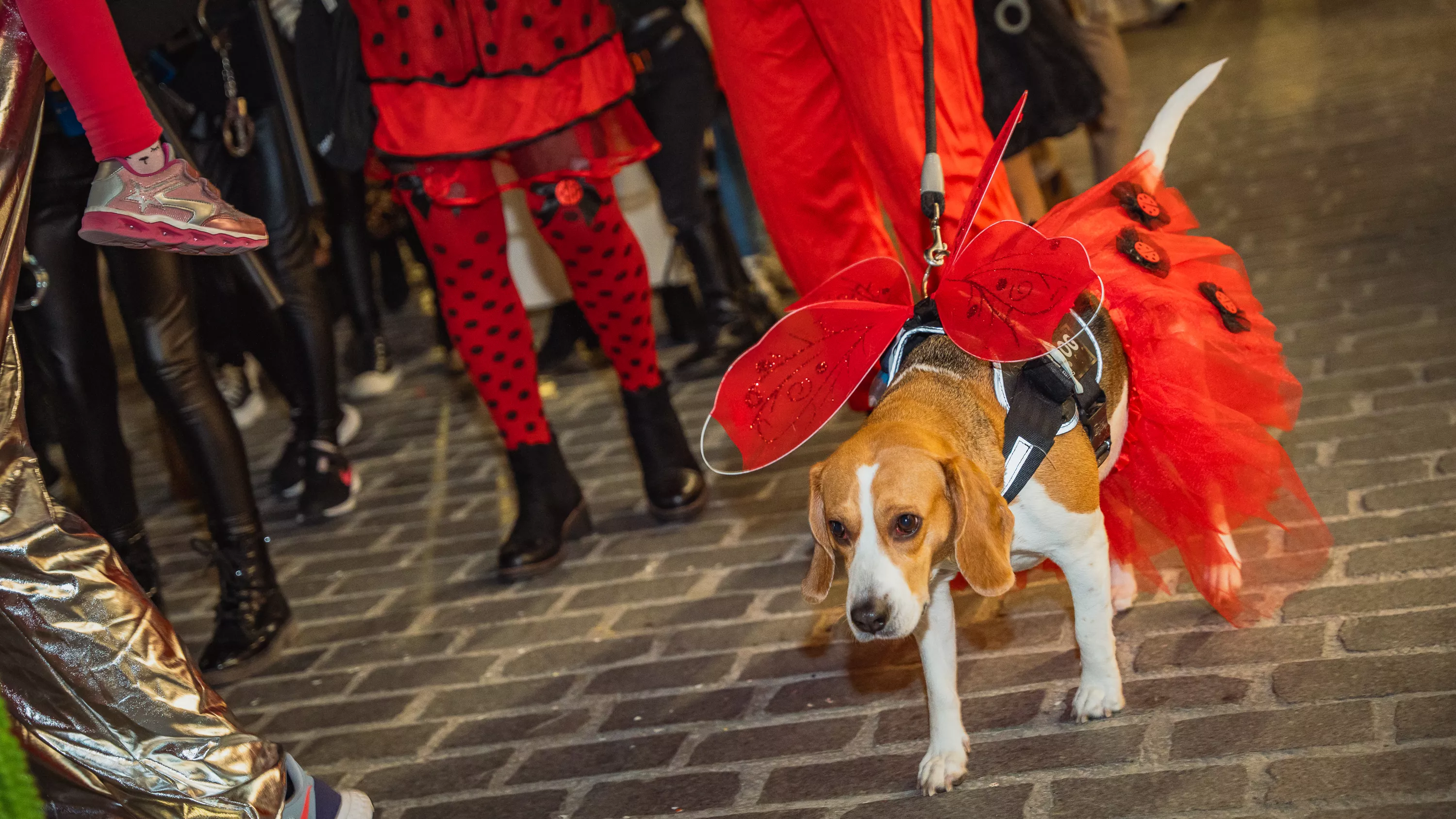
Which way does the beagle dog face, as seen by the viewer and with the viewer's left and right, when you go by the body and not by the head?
facing the viewer and to the left of the viewer
